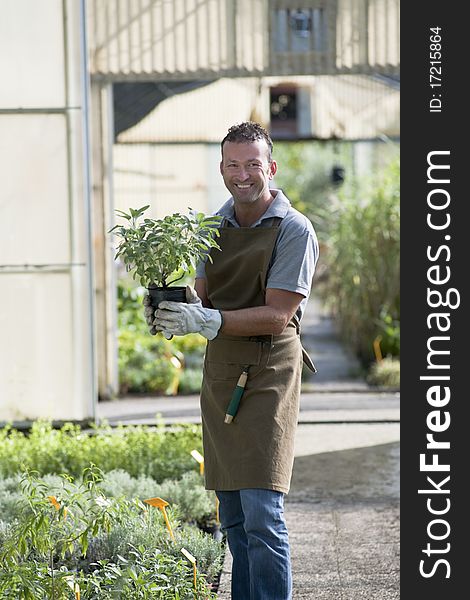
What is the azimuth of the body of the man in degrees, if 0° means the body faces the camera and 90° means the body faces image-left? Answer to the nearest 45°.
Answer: approximately 45°

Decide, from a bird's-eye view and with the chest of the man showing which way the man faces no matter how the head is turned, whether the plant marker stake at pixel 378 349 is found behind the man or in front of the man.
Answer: behind

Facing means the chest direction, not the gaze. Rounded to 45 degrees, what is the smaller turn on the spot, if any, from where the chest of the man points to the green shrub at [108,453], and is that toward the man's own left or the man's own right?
approximately 135° to the man's own right

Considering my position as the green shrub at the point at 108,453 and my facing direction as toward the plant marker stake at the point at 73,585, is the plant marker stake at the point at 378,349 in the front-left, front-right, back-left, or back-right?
back-left
